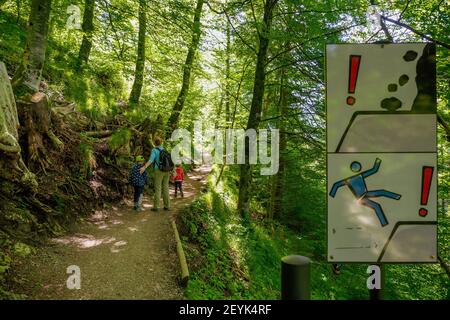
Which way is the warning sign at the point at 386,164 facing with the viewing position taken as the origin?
facing the viewer

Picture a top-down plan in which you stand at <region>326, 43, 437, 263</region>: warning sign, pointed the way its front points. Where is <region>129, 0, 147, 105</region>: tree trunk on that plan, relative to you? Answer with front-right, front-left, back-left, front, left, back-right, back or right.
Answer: back-right

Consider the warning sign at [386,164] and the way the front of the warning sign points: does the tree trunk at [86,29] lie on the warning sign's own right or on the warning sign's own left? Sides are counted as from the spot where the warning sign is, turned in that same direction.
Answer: on the warning sign's own right

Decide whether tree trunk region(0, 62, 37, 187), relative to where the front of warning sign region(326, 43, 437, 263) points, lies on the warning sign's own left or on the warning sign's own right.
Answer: on the warning sign's own right

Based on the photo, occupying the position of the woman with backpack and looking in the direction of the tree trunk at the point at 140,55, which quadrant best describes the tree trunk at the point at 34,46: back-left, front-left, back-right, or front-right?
back-left

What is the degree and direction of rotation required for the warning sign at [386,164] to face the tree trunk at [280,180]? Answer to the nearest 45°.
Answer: approximately 180°
